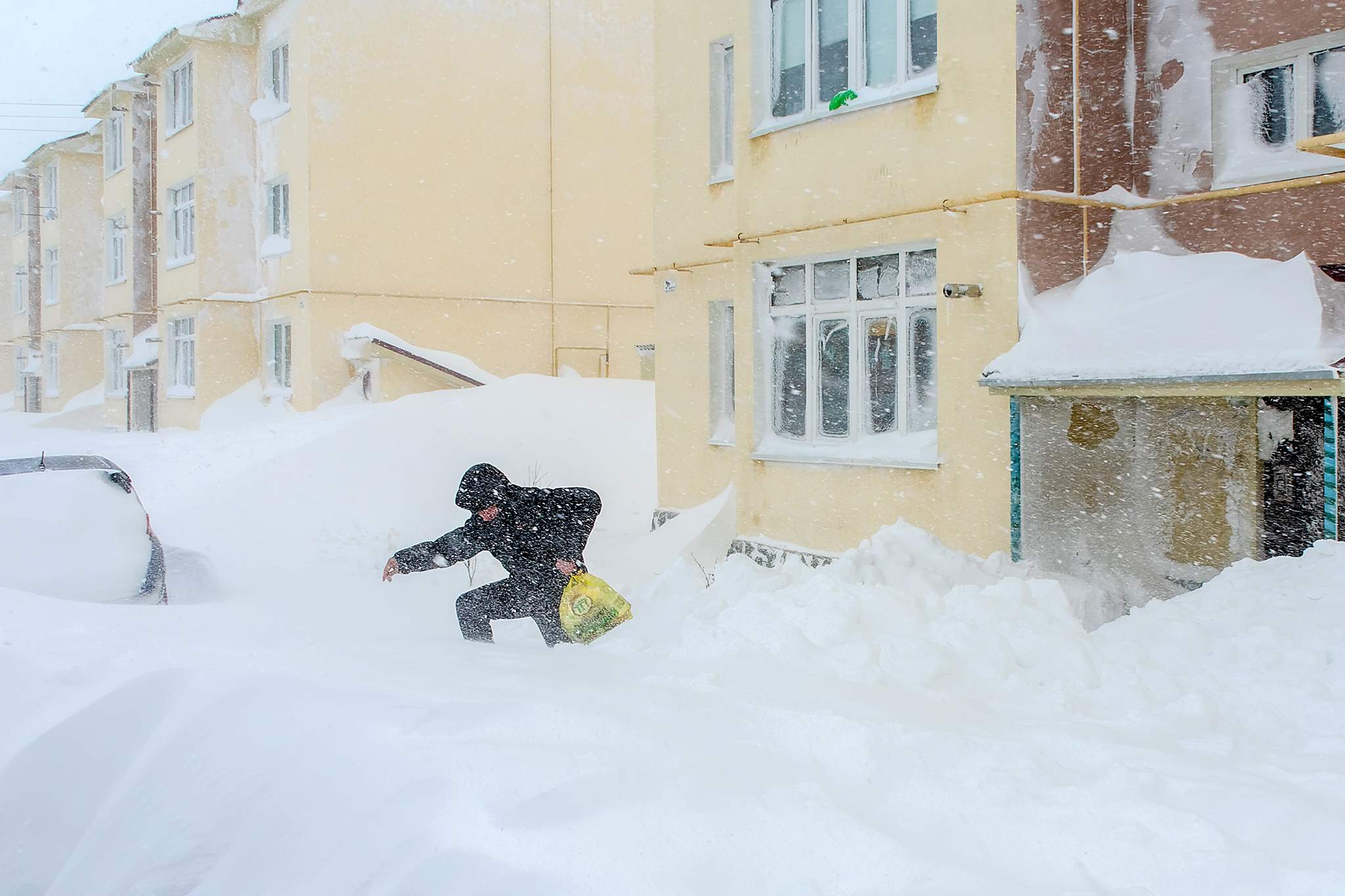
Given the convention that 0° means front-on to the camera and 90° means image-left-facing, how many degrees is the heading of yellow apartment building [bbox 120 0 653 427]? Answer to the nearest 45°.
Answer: approximately 45°

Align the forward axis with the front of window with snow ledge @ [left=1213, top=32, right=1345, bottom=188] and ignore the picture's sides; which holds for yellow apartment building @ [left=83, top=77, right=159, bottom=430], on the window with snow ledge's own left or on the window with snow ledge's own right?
on the window with snow ledge's own right

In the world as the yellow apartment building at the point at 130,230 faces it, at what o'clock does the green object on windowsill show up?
The green object on windowsill is roughly at 10 o'clock from the yellow apartment building.

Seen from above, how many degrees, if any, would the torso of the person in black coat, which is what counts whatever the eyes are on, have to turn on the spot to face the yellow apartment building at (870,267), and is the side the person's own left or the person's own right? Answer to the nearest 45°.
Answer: approximately 180°

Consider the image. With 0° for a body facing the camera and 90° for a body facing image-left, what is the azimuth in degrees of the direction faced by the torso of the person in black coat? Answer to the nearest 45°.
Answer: approximately 45°

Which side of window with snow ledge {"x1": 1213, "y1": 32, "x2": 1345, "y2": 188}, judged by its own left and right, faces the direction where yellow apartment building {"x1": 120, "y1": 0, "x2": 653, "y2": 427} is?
right

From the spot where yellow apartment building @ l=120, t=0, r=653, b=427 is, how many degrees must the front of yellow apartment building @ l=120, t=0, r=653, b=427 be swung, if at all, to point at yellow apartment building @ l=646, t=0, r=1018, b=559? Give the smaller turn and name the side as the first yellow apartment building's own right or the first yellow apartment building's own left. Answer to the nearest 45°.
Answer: approximately 45° to the first yellow apartment building's own left
